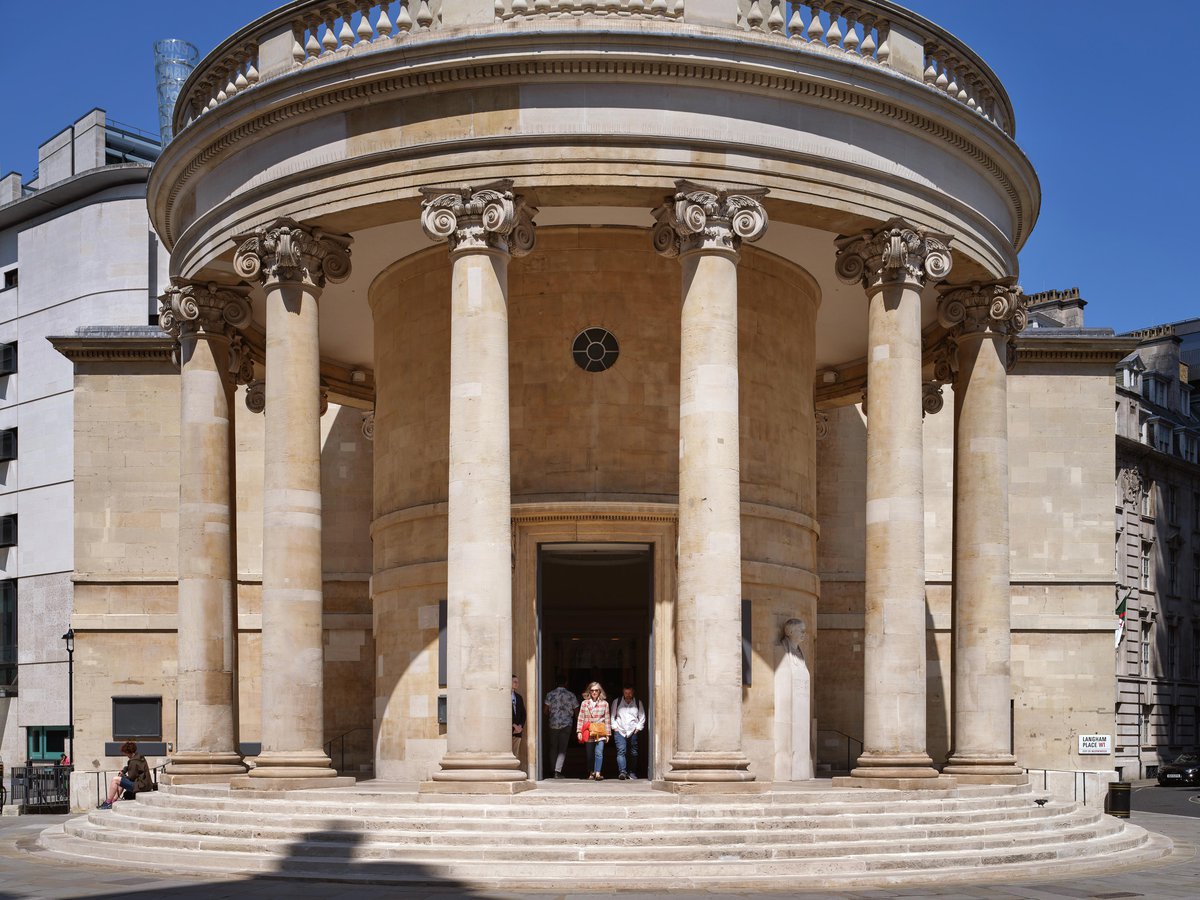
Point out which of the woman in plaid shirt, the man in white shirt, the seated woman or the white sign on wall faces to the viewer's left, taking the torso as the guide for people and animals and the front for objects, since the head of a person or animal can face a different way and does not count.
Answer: the seated woman

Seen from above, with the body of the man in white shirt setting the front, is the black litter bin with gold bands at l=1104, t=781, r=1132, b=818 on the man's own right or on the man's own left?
on the man's own left

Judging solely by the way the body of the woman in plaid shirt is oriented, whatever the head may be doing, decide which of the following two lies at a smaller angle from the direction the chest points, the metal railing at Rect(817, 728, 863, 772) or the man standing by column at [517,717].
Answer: the man standing by column

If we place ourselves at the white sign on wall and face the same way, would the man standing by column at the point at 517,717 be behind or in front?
in front

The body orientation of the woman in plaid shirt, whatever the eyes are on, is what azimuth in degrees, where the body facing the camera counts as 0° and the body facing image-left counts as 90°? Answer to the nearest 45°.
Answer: approximately 0°

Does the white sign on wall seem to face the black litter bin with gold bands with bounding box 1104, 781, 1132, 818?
yes

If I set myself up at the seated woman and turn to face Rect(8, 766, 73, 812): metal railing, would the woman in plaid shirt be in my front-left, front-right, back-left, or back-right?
back-right

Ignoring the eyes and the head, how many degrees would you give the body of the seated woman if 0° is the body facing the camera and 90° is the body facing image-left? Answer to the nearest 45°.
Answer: approximately 90°
